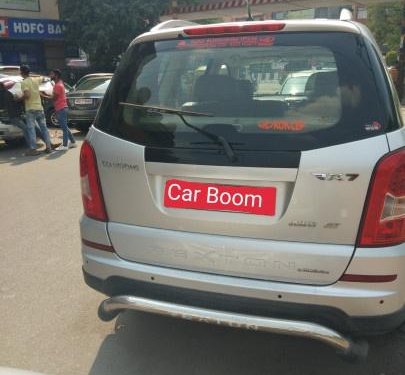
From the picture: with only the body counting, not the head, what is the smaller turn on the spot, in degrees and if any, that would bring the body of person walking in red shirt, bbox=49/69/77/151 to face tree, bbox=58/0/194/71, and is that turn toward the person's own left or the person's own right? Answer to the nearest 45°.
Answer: approximately 90° to the person's own right

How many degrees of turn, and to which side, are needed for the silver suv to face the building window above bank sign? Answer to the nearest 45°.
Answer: approximately 45° to its left

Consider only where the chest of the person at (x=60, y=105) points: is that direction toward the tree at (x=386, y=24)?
no

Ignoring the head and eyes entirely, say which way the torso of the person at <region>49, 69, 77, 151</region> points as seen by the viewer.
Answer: to the viewer's left

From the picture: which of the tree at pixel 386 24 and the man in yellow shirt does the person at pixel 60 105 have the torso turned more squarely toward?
the man in yellow shirt

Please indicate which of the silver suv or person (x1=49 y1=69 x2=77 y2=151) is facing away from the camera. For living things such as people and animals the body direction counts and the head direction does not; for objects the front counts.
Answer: the silver suv

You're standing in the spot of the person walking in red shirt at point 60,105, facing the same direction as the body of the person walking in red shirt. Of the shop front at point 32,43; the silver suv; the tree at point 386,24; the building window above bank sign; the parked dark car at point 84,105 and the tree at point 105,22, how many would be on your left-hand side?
1

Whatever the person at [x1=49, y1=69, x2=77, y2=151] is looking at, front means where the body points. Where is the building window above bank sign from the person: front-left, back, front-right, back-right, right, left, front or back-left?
right

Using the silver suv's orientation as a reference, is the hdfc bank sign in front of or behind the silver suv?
in front

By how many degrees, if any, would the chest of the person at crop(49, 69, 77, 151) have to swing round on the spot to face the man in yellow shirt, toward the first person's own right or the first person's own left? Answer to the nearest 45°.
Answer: approximately 45° to the first person's own left

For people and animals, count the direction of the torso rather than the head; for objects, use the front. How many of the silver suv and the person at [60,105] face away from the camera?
1

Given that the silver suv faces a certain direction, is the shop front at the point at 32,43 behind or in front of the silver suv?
in front

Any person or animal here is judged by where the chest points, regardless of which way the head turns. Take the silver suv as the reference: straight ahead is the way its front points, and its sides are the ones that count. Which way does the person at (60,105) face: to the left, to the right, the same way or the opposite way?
to the left

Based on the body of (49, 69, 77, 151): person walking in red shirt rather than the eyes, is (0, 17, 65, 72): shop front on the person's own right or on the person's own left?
on the person's own right

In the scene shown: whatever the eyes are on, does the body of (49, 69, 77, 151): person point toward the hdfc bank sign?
no

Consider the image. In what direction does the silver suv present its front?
away from the camera

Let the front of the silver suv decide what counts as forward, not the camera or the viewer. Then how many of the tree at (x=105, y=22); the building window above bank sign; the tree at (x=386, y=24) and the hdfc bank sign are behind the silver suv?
0

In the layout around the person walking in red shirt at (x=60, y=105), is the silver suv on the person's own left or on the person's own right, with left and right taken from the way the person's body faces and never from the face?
on the person's own left
